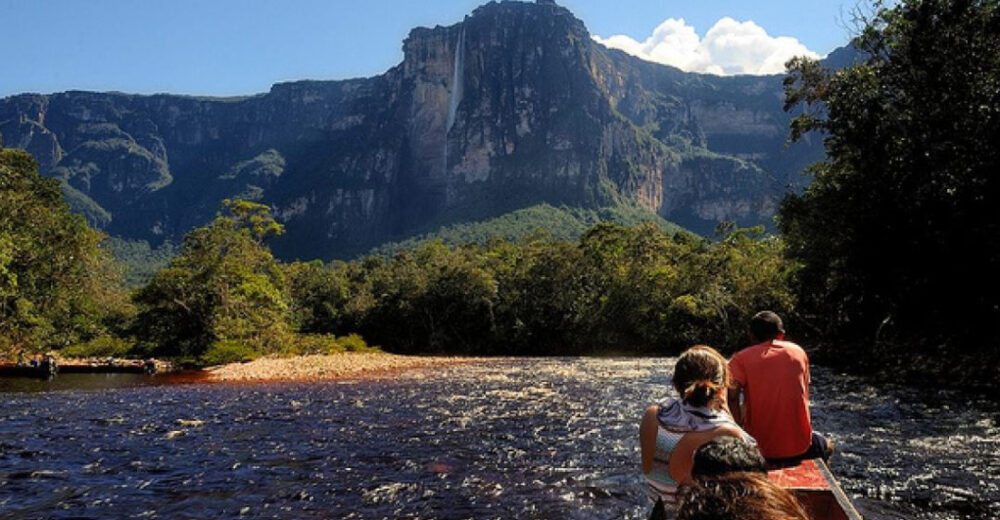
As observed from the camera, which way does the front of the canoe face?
facing away from the viewer and to the left of the viewer

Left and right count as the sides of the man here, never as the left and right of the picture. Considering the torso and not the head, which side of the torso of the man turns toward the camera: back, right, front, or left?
back

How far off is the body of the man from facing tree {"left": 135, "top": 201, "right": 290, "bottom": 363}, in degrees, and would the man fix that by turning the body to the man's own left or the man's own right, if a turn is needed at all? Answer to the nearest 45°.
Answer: approximately 45° to the man's own left

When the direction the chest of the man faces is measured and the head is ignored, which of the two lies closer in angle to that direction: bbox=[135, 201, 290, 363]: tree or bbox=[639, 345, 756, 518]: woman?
the tree

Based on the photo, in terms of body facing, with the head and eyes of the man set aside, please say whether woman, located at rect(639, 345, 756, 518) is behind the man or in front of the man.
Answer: behind
